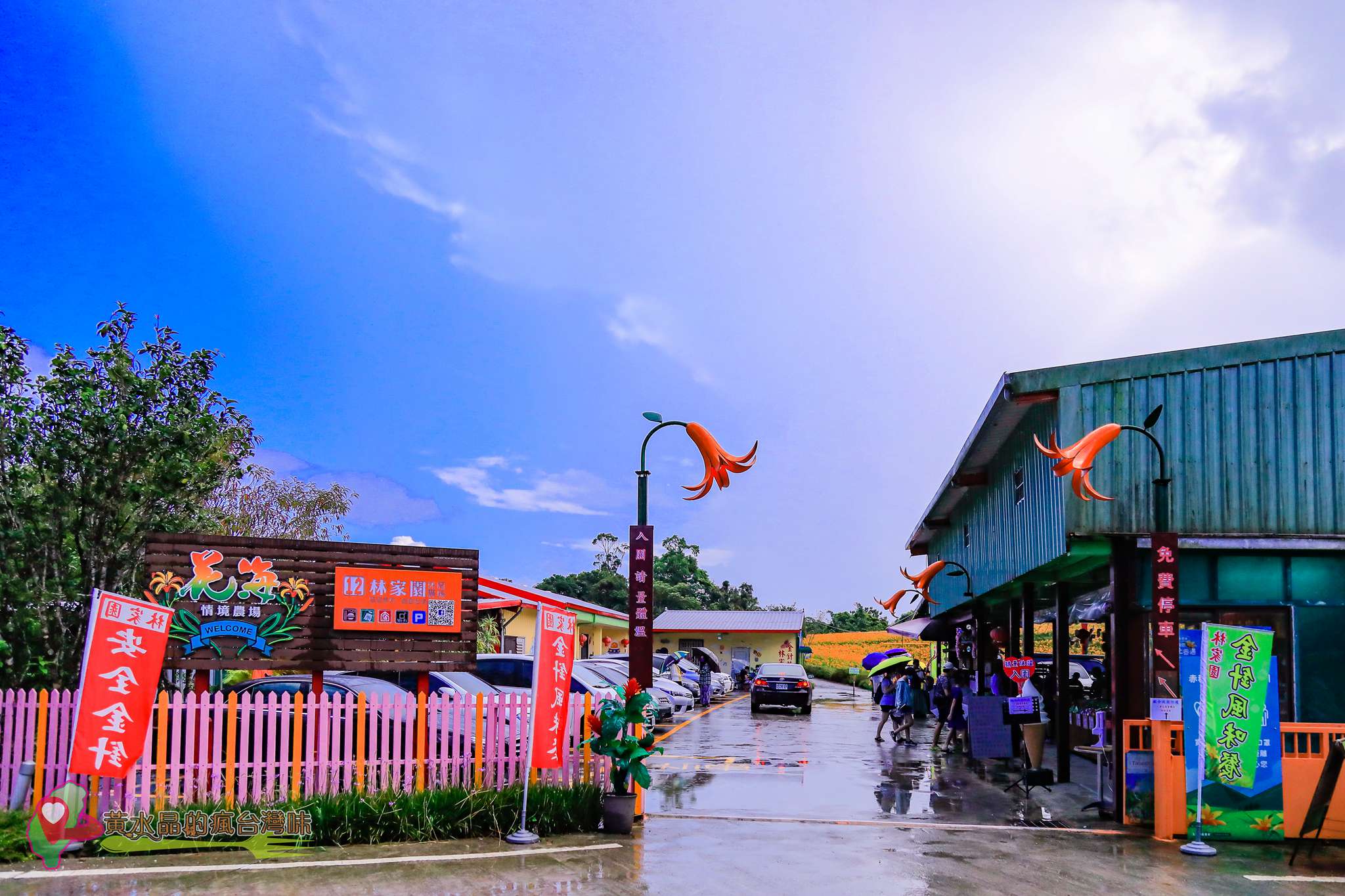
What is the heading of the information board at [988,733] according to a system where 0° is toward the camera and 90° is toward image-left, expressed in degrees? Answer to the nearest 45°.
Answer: approximately 0°

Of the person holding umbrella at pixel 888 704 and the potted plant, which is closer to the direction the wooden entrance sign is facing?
the potted plant

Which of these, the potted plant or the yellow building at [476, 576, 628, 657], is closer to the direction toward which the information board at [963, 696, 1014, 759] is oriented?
the potted plant

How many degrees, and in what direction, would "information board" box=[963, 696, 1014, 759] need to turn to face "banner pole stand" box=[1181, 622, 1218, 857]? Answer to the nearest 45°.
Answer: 0° — it already faces it

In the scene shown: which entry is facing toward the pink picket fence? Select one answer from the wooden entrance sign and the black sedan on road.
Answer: the wooden entrance sign

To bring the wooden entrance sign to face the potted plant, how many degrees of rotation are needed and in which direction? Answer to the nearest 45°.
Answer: approximately 45° to its left
